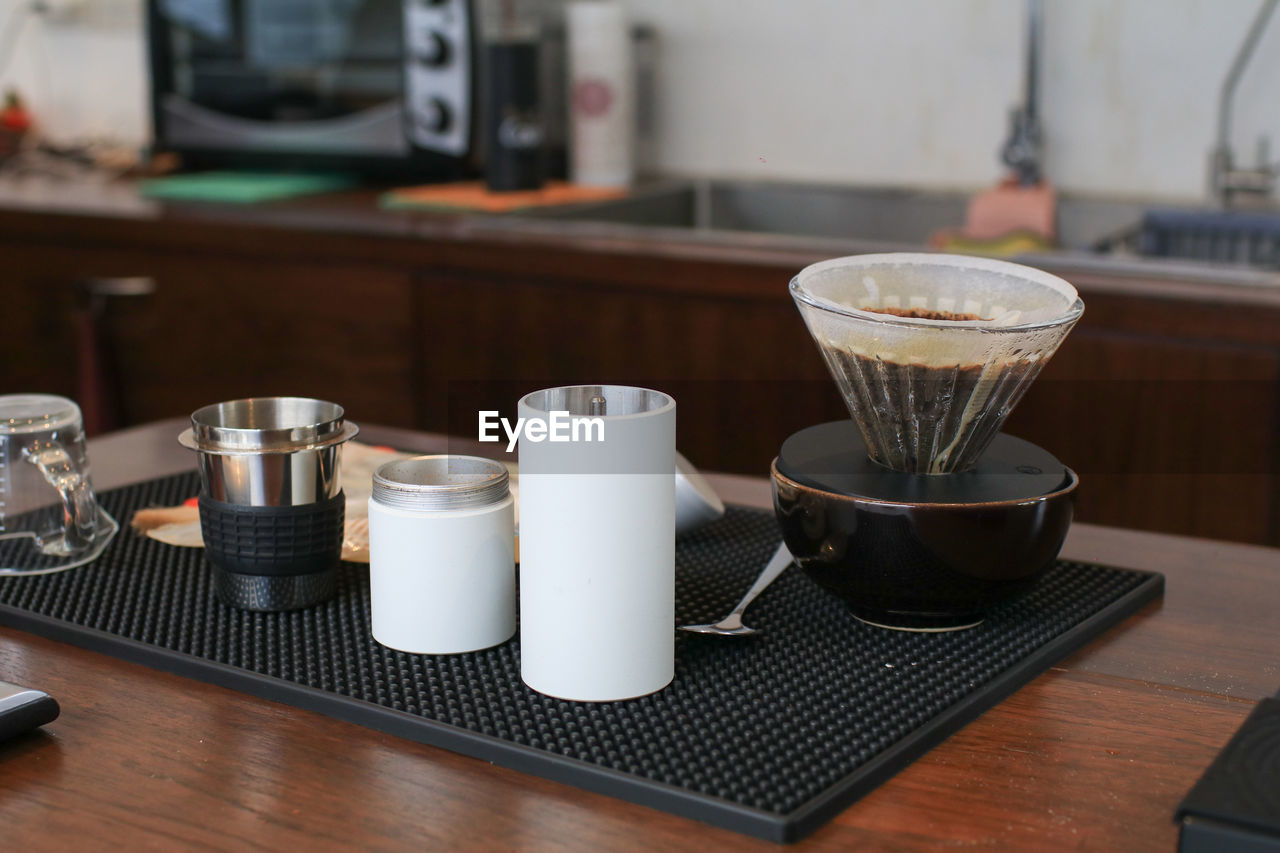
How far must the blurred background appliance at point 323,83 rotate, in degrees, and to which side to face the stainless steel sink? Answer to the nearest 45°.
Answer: approximately 90° to its left

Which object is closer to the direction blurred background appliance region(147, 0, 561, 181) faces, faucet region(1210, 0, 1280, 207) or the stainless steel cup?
the stainless steel cup

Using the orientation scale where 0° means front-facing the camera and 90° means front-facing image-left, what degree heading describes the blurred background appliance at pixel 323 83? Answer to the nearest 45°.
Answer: approximately 0°

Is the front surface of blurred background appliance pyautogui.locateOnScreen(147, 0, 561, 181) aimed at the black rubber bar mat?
yes

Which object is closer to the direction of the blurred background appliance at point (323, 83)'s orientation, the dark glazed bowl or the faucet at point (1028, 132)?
the dark glazed bowl

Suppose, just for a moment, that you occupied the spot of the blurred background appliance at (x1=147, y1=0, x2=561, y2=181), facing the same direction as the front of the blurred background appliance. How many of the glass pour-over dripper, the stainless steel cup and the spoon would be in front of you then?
3

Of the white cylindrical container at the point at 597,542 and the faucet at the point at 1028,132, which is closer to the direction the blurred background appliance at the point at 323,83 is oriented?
the white cylindrical container

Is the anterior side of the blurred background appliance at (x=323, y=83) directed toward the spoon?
yes

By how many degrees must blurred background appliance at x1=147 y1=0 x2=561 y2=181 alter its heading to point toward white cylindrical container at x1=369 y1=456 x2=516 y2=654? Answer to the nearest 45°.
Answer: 0° — it already faces it
